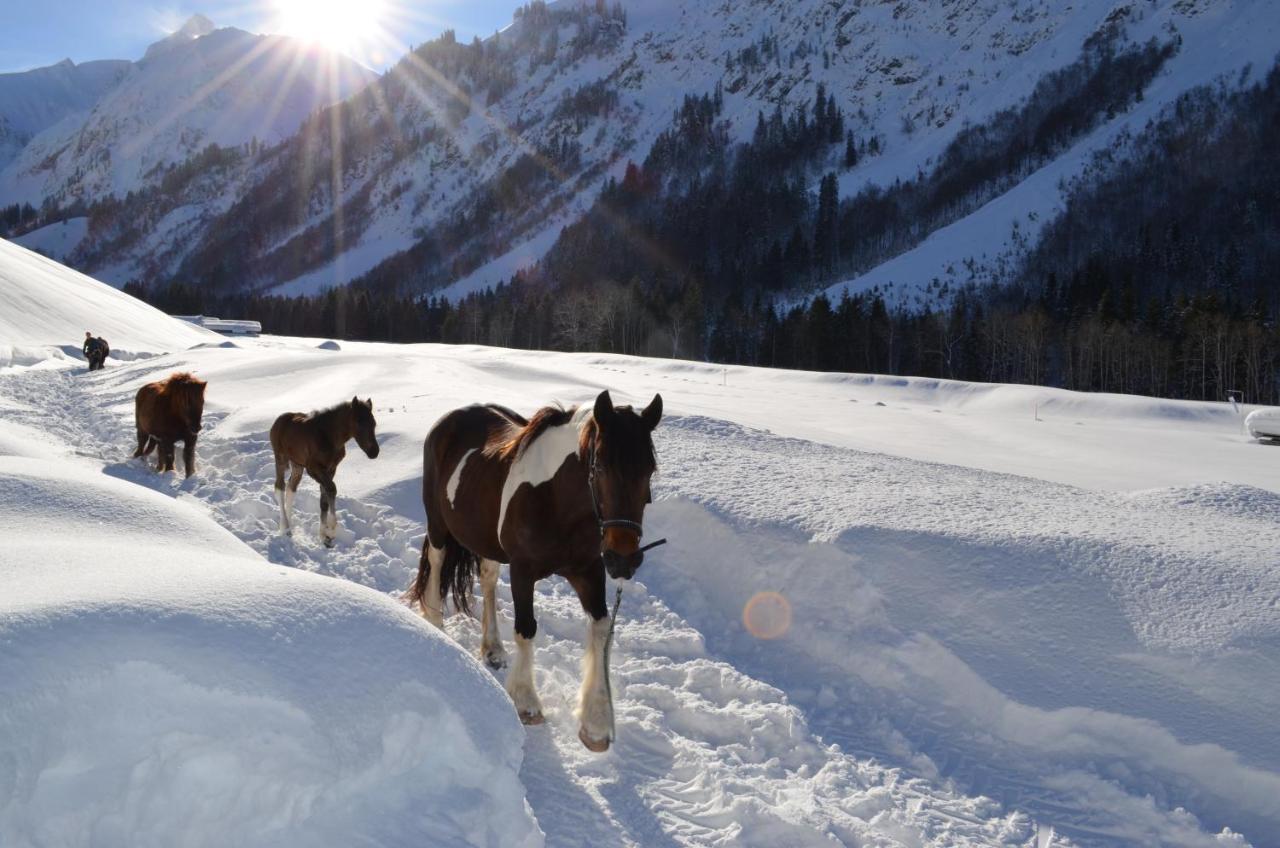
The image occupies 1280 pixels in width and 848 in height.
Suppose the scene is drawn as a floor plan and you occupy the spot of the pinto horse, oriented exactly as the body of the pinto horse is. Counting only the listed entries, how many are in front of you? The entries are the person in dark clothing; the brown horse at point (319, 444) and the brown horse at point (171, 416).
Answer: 0

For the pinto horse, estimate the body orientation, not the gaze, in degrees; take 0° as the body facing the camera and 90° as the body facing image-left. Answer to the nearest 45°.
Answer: approximately 315°

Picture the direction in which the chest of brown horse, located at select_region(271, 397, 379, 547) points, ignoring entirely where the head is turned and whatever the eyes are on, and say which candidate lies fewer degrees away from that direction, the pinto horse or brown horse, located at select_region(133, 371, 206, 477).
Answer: the pinto horse

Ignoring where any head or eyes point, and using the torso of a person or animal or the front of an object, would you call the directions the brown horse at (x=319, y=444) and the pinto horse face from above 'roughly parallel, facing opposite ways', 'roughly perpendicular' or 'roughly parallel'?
roughly parallel

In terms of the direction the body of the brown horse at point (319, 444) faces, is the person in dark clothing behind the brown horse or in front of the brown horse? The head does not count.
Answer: behind

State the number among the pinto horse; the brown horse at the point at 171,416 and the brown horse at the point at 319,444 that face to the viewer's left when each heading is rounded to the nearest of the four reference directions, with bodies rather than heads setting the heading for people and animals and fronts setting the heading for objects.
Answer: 0

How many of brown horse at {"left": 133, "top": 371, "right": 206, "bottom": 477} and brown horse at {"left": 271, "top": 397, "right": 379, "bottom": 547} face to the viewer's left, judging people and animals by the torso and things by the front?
0

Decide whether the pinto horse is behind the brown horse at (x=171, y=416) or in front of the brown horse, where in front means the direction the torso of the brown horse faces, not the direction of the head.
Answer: in front

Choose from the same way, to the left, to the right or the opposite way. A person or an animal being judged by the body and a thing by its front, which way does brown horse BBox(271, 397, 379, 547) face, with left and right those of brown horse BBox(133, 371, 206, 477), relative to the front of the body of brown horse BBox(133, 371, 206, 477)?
the same way

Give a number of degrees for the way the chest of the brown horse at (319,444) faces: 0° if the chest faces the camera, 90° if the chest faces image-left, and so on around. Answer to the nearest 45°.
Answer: approximately 315°

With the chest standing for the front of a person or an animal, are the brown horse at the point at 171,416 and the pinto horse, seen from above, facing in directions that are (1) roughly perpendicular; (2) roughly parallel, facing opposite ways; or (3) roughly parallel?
roughly parallel

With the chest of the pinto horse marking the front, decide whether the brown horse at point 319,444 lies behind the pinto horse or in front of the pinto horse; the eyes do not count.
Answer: behind
